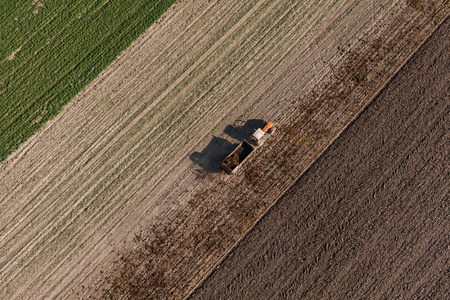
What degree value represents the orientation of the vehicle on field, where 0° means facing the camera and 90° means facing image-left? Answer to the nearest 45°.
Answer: approximately 225°
